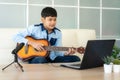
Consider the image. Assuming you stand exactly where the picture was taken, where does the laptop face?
facing away from the viewer and to the left of the viewer

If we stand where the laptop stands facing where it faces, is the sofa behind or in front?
in front

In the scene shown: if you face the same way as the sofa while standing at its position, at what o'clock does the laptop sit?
The laptop is roughly at 12 o'clock from the sofa.

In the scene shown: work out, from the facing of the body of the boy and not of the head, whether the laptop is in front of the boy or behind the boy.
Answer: in front

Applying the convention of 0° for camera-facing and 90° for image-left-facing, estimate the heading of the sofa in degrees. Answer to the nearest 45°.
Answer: approximately 0°

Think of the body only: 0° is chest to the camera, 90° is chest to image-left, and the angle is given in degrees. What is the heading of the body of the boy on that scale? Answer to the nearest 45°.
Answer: approximately 315°
